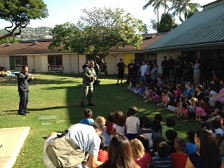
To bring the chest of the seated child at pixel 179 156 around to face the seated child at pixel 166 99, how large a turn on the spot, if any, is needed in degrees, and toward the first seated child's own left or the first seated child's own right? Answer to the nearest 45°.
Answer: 0° — they already face them

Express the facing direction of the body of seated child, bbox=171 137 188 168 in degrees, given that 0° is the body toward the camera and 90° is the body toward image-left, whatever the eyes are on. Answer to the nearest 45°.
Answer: approximately 180°

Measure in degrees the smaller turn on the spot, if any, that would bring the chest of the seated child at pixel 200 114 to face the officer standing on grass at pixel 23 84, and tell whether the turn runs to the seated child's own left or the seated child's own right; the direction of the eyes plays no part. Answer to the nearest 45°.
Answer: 0° — they already face them

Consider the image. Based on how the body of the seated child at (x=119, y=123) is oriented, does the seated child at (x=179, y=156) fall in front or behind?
behind

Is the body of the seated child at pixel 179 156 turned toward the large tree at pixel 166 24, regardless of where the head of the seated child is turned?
yes

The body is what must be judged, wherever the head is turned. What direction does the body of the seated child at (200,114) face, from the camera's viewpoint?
to the viewer's left

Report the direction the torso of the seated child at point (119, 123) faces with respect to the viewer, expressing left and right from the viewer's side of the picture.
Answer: facing away from the viewer and to the left of the viewer

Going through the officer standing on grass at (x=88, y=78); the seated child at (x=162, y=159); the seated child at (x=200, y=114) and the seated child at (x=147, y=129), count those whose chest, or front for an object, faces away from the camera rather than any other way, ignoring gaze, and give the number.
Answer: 2

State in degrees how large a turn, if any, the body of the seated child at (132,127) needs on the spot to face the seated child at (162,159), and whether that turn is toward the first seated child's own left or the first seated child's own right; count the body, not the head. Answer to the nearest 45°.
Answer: approximately 180°

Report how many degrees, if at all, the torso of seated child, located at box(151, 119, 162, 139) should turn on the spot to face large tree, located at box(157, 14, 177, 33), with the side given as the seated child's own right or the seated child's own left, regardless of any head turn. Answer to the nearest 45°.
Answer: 0° — they already face it

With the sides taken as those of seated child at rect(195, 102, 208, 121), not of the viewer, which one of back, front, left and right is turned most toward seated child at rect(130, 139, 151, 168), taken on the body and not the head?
left

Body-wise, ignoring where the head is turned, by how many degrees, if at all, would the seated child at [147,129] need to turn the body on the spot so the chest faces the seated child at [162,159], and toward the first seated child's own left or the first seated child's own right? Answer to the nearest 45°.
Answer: approximately 180°

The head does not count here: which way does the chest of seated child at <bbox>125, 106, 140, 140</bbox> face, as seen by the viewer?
away from the camera

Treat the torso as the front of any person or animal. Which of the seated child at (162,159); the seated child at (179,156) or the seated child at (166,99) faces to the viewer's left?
the seated child at (166,99)
